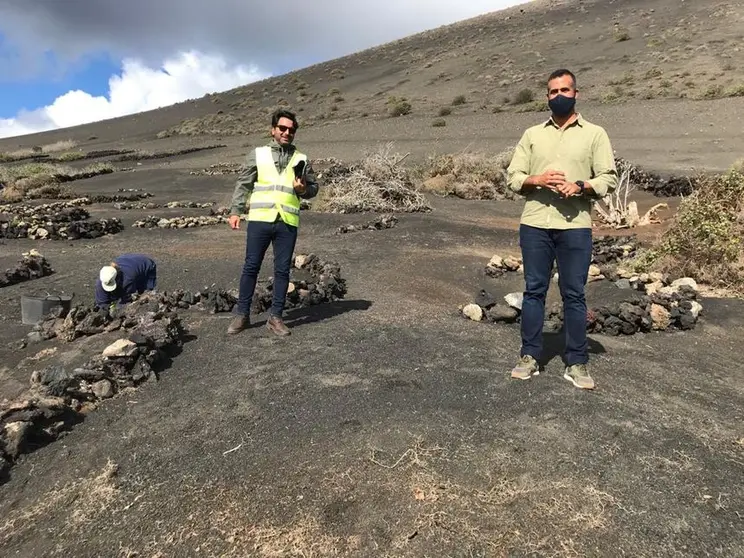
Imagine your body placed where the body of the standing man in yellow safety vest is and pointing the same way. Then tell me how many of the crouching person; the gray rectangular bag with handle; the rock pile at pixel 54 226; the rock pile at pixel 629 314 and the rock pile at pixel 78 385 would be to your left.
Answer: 1

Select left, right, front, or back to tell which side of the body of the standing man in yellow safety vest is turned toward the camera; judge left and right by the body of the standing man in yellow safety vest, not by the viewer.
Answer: front

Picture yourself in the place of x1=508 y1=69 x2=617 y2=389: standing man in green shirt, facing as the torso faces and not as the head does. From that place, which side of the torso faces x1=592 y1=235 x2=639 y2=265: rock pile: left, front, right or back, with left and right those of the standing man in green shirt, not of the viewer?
back

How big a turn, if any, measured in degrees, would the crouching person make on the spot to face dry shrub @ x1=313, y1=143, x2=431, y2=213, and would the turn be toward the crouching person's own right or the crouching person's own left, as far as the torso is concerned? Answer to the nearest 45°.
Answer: approximately 180°

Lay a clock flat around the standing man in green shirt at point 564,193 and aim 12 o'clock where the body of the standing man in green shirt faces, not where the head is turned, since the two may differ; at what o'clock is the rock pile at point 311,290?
The rock pile is roughly at 4 o'clock from the standing man in green shirt.

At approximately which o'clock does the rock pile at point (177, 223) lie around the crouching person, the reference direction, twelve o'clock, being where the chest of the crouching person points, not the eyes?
The rock pile is roughly at 5 o'clock from the crouching person.

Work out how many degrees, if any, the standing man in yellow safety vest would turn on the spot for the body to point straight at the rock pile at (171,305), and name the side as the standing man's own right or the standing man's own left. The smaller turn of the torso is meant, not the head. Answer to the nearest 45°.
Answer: approximately 135° to the standing man's own right

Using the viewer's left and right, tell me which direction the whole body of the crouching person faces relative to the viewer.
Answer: facing the viewer and to the left of the viewer

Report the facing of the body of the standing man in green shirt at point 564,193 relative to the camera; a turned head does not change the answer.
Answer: toward the camera

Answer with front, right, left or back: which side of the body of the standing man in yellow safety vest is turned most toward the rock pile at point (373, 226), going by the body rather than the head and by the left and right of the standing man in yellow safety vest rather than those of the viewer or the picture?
back

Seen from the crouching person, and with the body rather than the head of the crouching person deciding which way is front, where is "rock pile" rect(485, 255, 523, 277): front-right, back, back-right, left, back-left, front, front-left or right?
back-left

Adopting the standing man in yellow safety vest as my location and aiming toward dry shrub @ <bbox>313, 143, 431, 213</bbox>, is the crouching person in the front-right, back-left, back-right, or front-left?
front-left

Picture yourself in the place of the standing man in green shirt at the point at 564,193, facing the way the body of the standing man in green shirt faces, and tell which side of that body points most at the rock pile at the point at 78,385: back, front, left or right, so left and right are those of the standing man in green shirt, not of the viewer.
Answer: right
